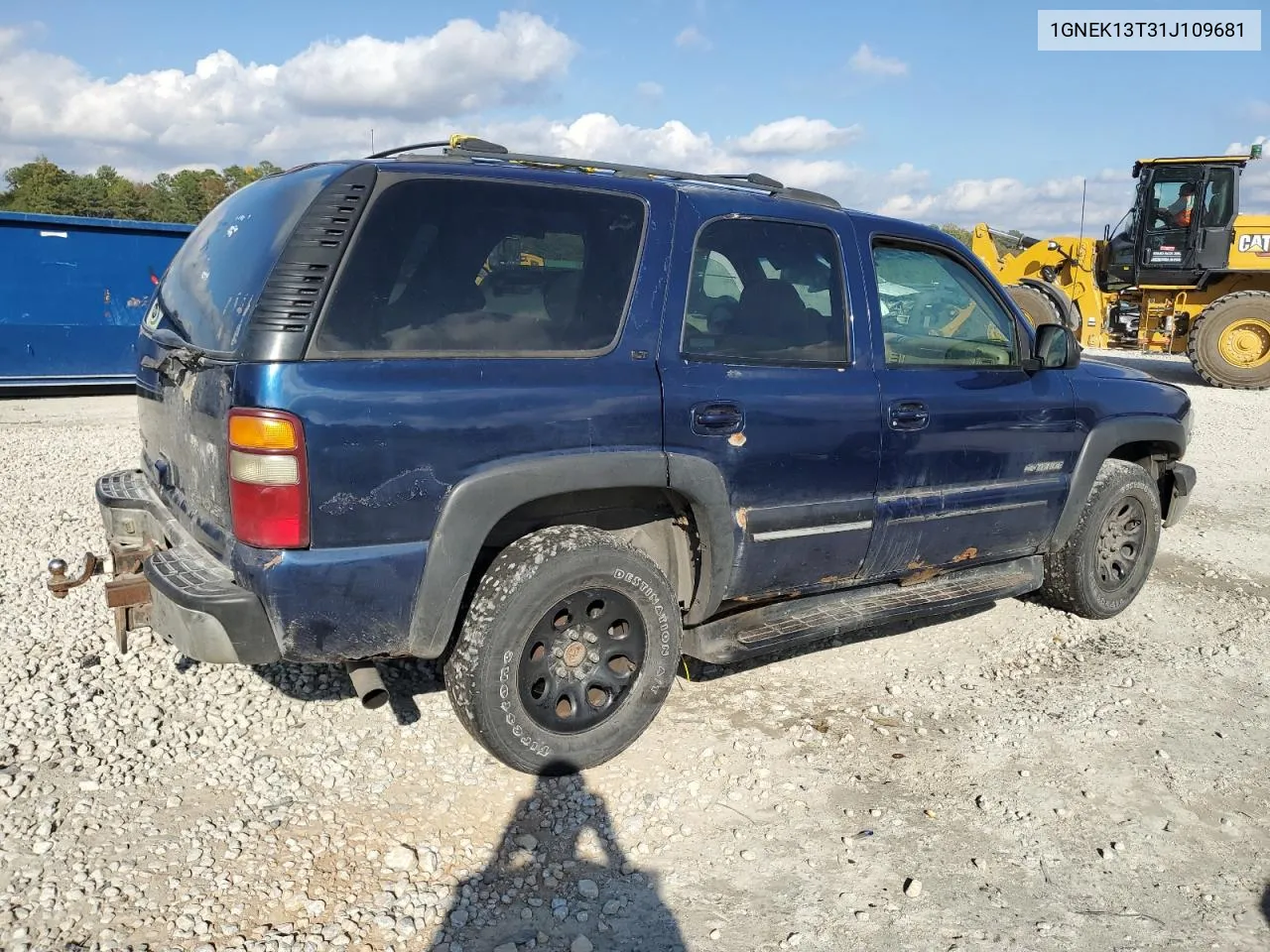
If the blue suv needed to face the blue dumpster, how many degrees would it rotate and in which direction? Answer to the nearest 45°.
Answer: approximately 90° to its left

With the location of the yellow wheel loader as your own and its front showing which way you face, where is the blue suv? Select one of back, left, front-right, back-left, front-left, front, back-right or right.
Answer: left

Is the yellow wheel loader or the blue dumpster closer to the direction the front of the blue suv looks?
the yellow wheel loader

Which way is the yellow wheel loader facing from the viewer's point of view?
to the viewer's left

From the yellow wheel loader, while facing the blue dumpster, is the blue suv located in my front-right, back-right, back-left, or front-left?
front-left

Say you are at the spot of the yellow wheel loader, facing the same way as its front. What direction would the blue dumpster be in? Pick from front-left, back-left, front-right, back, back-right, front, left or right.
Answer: front-left

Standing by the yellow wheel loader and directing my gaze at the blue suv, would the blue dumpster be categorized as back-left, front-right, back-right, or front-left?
front-right

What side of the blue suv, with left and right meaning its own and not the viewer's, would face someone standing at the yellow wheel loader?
front

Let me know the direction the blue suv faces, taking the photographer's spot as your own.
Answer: facing away from the viewer and to the right of the viewer

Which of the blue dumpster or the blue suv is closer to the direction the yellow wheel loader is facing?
the blue dumpster

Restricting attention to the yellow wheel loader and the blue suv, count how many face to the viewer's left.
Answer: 1
